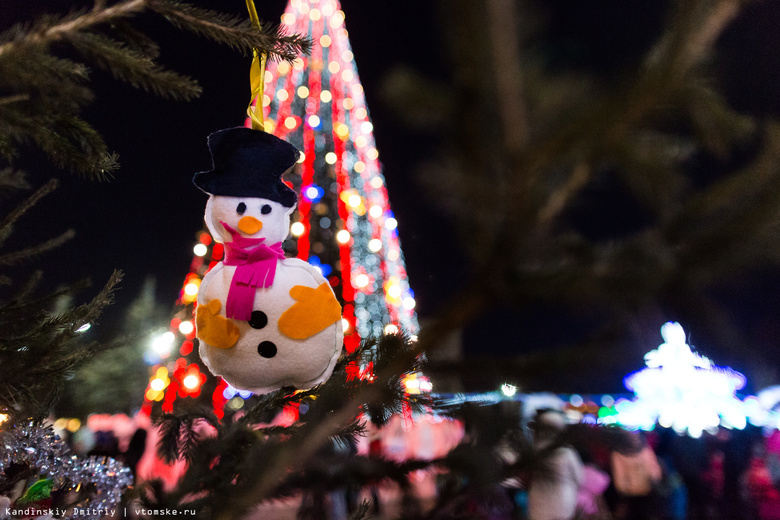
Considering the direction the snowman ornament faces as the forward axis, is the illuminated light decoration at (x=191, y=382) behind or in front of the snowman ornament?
behind

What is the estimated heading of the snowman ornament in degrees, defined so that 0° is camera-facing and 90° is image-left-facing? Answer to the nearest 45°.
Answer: approximately 0°

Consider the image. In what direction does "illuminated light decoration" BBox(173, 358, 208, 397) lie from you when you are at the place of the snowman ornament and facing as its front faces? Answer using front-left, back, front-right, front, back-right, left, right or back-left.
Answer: back

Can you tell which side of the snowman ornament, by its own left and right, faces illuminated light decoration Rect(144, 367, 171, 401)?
back

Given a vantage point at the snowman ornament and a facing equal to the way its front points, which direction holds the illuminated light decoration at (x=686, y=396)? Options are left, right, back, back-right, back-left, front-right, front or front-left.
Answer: back-left

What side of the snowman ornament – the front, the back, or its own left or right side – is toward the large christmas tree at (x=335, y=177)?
back

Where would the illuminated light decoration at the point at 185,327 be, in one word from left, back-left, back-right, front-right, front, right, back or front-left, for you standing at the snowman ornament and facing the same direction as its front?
back
